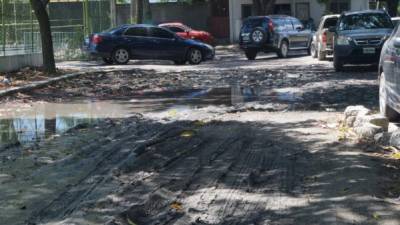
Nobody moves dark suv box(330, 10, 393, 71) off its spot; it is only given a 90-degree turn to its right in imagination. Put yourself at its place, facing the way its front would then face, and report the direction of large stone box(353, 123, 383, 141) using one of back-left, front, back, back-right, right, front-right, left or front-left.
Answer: left

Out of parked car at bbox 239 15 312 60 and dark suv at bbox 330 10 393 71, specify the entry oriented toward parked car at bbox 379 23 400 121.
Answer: the dark suv

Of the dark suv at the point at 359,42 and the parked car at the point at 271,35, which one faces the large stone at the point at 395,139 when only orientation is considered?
the dark suv

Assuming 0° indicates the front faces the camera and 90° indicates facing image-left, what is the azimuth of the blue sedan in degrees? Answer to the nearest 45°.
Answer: approximately 270°

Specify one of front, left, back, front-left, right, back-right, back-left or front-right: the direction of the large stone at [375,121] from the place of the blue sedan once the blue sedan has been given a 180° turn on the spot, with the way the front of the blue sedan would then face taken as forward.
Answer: left

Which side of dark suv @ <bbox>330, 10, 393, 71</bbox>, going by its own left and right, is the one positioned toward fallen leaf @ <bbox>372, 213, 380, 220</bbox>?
front

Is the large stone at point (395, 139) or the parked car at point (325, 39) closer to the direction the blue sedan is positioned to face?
the parked car

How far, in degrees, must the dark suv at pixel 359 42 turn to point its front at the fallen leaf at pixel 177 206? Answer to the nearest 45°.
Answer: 0° — it already faces it

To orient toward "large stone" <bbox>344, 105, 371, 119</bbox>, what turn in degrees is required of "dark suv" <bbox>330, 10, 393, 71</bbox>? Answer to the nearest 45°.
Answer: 0° — it already faces it

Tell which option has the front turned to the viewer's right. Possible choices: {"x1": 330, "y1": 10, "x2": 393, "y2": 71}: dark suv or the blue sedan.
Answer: the blue sedan

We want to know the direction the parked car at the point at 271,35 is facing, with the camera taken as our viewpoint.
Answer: facing away from the viewer and to the right of the viewer

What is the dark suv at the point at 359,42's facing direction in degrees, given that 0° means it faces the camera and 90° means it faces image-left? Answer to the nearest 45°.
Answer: approximately 0°

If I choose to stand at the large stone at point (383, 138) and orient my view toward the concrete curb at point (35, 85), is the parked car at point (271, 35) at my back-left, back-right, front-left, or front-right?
front-right

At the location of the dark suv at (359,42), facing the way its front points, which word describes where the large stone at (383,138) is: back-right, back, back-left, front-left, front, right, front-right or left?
front

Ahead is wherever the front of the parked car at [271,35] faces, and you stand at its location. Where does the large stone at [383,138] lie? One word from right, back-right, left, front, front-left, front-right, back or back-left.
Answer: back-right

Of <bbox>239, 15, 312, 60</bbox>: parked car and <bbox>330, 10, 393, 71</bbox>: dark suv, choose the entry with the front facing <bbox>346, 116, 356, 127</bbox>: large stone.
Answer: the dark suv

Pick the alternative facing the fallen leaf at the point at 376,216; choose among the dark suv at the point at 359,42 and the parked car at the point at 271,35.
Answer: the dark suv

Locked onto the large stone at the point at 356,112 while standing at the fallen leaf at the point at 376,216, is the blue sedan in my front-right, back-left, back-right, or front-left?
front-left

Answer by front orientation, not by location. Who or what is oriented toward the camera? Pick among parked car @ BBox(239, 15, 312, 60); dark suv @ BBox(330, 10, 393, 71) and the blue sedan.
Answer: the dark suv

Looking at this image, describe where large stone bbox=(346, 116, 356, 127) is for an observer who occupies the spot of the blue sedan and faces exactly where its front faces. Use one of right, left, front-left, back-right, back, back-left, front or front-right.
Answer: right
